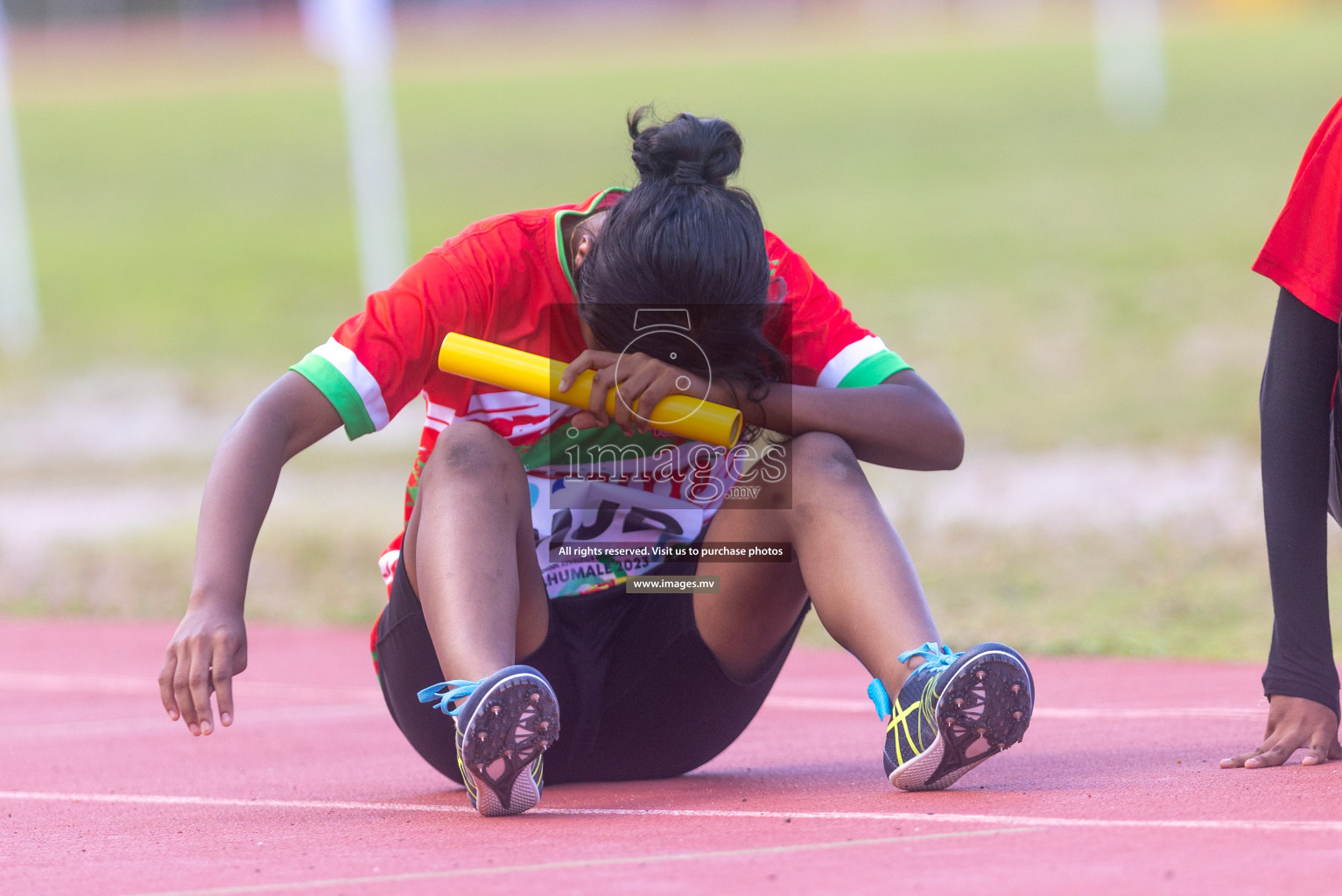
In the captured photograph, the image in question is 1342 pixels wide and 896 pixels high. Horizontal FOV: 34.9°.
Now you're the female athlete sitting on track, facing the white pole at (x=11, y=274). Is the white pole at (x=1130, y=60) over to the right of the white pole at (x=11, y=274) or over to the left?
right

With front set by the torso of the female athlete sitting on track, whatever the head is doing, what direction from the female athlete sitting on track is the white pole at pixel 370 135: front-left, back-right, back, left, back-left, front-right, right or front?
back

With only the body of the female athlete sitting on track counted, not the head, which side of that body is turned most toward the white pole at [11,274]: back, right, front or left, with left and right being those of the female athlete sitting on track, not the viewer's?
back

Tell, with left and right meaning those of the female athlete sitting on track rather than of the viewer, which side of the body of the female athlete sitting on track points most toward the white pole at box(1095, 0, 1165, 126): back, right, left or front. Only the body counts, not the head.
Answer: back

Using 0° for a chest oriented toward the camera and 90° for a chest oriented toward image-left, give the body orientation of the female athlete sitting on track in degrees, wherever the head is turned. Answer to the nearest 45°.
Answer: approximately 0°
